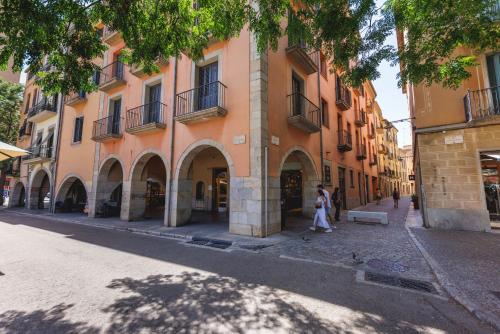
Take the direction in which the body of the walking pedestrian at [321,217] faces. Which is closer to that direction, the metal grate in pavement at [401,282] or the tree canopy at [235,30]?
the tree canopy

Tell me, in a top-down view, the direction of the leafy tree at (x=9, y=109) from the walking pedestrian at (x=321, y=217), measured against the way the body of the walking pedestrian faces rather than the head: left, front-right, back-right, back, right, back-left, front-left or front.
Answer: front

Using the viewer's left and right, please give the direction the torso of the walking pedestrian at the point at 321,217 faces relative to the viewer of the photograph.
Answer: facing to the left of the viewer

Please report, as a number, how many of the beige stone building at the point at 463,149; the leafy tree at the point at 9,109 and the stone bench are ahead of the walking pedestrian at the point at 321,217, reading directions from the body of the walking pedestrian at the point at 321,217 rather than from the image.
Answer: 1
